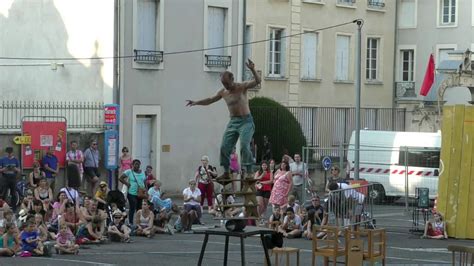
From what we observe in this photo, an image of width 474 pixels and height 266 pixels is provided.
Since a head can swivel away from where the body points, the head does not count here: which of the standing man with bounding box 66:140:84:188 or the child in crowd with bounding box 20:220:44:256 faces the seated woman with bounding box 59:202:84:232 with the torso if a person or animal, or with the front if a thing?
the standing man

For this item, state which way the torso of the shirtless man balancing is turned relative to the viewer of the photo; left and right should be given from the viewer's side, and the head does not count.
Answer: facing the viewer and to the left of the viewer

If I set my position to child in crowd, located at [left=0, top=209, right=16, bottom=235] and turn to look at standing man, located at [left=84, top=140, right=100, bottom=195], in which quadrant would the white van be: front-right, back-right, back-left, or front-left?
front-right

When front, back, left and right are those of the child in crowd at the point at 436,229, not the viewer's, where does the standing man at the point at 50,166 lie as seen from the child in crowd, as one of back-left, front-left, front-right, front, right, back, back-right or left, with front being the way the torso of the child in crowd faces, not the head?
front-right

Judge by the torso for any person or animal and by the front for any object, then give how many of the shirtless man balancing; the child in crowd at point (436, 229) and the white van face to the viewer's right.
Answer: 1

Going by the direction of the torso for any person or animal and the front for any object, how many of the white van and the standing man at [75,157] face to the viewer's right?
1

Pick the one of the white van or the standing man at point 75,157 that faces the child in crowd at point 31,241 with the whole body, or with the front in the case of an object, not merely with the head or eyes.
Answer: the standing man

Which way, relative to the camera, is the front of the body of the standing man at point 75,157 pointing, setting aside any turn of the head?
toward the camera

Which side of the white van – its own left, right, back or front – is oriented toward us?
right

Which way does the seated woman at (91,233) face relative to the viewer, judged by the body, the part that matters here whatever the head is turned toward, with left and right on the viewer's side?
facing the viewer and to the right of the viewer

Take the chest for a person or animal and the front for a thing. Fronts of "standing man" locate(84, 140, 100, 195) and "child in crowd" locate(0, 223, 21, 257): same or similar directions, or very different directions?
same or similar directions

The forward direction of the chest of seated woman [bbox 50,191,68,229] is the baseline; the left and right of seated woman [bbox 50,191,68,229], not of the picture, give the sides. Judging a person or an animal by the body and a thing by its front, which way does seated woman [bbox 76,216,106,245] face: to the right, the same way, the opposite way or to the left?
the same way
